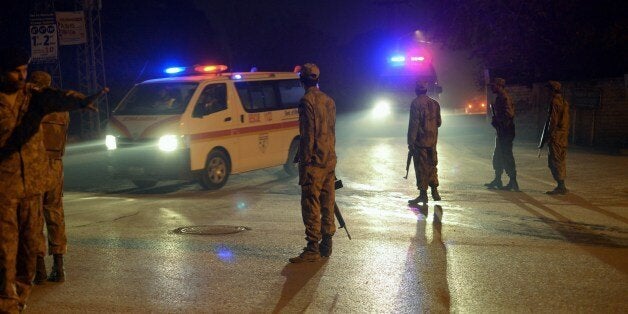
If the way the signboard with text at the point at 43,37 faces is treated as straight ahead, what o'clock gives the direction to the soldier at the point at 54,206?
The soldier is roughly at 12 o'clock from the signboard with text.

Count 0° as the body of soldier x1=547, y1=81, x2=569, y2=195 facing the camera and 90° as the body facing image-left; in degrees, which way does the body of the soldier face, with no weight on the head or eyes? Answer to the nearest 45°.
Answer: approximately 90°

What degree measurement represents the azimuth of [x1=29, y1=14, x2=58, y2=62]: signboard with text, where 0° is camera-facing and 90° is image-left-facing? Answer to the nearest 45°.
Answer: approximately 0°

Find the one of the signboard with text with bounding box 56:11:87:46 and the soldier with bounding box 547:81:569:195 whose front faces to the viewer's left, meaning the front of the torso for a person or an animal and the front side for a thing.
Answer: the soldier

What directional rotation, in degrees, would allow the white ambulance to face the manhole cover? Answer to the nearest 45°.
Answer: approximately 45° to its left

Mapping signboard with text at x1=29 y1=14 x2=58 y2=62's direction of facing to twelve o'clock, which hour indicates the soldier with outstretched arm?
The soldier with outstretched arm is roughly at 12 o'clock from the signboard with text.

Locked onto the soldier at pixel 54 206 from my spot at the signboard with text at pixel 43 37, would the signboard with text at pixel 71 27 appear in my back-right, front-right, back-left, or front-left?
back-left

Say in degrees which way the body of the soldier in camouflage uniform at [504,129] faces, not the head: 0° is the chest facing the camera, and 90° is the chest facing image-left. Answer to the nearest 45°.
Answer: approximately 90°

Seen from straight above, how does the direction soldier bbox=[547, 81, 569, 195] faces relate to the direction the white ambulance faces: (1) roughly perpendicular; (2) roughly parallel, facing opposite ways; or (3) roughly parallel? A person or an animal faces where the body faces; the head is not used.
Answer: roughly perpendicular
